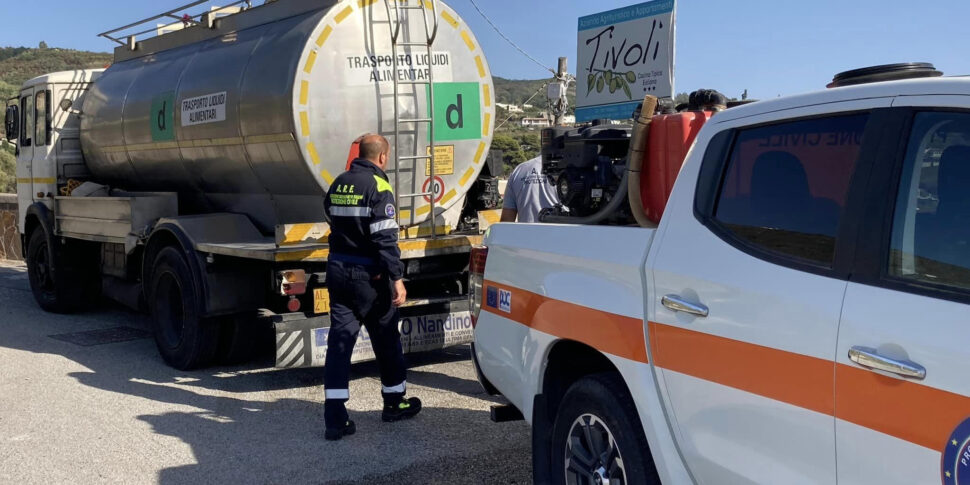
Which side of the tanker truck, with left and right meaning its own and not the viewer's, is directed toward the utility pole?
right

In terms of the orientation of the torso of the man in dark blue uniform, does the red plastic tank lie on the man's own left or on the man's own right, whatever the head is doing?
on the man's own right

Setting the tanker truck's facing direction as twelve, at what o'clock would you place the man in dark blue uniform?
The man in dark blue uniform is roughly at 7 o'clock from the tanker truck.

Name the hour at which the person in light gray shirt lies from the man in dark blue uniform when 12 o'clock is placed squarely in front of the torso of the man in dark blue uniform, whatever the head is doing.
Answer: The person in light gray shirt is roughly at 12 o'clock from the man in dark blue uniform.

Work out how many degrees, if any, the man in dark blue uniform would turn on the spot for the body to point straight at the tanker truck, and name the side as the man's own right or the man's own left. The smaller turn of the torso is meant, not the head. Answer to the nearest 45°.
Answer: approximately 45° to the man's own left

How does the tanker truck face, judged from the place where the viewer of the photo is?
facing away from the viewer and to the left of the viewer

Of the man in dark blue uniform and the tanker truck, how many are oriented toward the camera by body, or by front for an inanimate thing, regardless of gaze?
0

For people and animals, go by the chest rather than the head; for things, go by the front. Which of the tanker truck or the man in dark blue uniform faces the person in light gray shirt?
the man in dark blue uniform

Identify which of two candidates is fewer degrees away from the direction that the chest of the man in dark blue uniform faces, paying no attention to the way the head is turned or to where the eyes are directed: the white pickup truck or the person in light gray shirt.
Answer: the person in light gray shirt

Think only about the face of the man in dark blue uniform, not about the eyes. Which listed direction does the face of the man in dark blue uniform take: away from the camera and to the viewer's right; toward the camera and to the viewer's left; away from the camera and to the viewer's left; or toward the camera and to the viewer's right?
away from the camera and to the viewer's right
